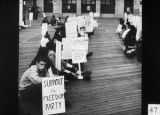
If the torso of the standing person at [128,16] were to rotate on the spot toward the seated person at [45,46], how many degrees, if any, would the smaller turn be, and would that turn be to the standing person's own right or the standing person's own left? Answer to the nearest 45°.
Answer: approximately 45° to the standing person's own right

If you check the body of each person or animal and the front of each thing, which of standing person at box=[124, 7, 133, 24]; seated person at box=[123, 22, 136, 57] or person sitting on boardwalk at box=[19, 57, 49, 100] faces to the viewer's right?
the person sitting on boardwalk

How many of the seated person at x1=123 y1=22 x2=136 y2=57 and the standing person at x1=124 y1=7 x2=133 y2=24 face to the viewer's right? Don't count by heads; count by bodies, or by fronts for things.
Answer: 0

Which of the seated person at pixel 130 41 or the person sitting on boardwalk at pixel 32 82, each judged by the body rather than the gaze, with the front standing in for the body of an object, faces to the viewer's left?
the seated person

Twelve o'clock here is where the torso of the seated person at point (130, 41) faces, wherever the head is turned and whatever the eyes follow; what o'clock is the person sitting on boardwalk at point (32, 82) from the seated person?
The person sitting on boardwalk is roughly at 11 o'clock from the seated person.

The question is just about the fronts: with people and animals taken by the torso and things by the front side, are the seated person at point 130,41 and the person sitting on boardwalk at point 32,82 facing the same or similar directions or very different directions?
very different directions

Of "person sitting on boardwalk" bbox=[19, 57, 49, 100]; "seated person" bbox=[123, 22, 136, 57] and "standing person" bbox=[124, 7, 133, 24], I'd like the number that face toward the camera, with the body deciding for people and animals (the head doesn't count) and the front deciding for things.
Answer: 1

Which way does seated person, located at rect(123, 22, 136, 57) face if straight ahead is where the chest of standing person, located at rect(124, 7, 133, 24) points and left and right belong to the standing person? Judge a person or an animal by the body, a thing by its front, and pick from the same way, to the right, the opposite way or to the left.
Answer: to the right

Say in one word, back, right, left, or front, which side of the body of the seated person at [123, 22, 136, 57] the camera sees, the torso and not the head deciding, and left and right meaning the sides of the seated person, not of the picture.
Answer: left
